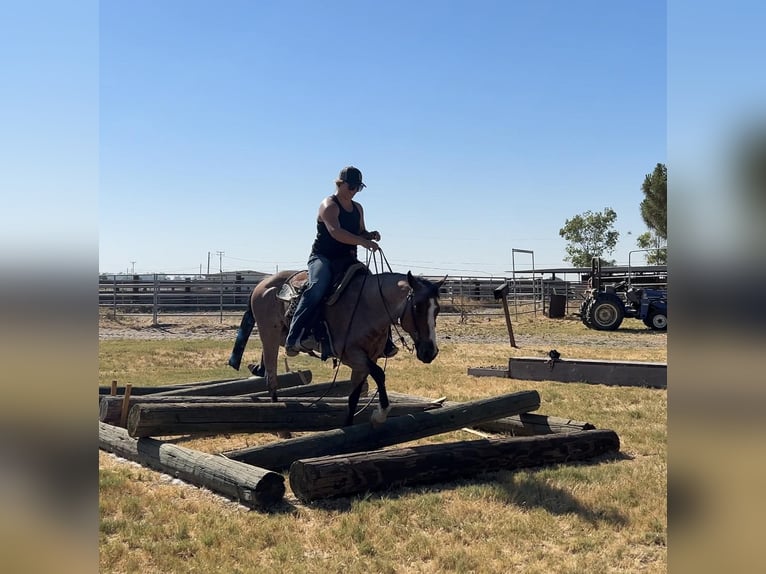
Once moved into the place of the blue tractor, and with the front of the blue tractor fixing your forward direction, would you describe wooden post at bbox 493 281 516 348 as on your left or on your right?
on your right

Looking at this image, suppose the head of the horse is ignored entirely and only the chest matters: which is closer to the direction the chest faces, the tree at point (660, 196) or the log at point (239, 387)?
the tree

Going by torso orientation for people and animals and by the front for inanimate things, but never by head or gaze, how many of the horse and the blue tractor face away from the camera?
0

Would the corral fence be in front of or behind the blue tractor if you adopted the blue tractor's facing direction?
behind

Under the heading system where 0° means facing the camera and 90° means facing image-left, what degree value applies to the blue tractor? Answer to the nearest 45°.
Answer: approximately 270°

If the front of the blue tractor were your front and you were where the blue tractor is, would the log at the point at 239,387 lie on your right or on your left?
on your right

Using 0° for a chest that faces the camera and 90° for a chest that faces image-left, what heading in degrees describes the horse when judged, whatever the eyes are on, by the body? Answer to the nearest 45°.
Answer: approximately 315°

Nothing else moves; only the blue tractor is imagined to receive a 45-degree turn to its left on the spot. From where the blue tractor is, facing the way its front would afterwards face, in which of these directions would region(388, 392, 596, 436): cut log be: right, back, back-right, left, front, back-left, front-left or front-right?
back-right

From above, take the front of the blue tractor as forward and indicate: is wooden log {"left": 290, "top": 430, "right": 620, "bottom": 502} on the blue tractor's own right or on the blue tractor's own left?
on the blue tractor's own right
